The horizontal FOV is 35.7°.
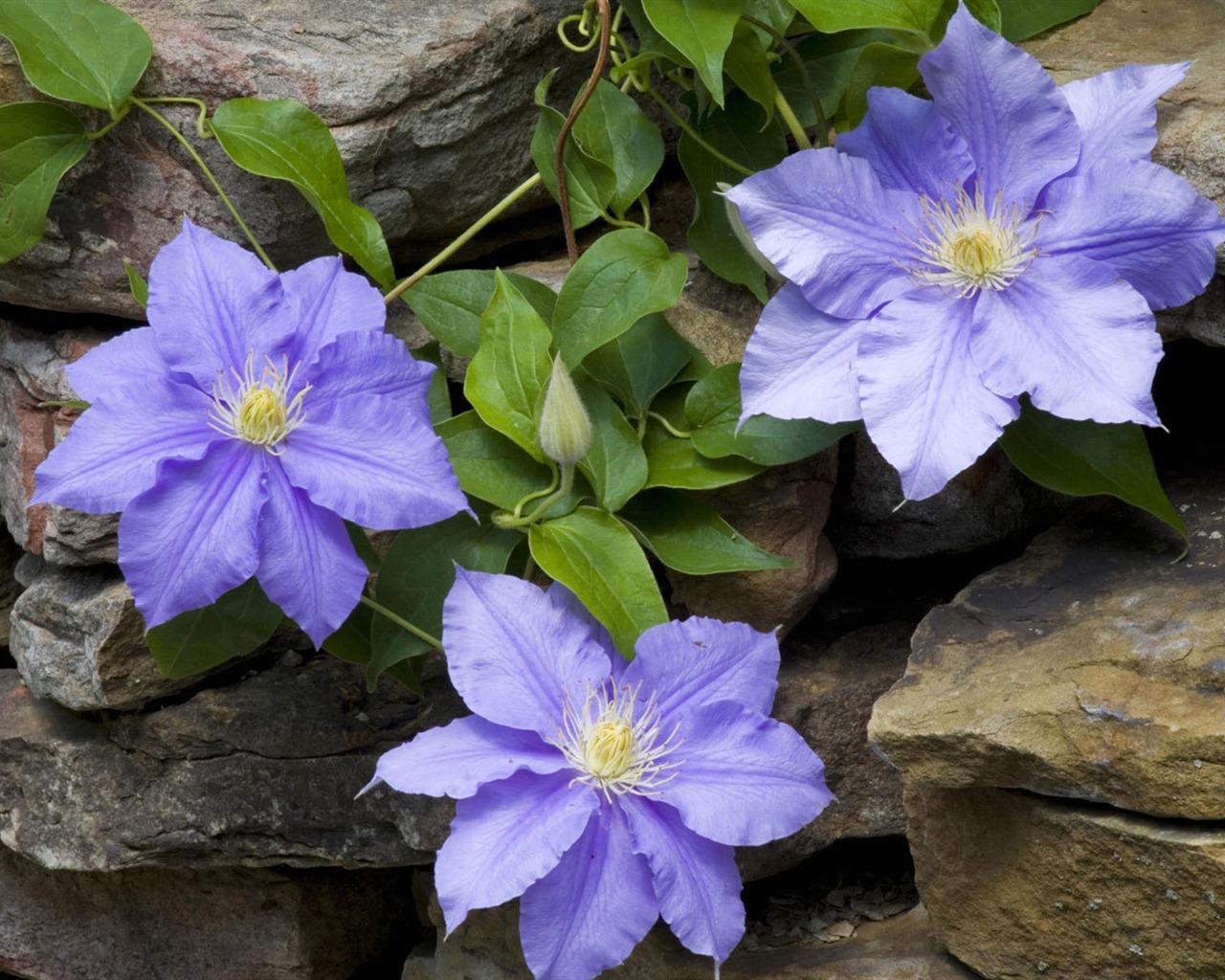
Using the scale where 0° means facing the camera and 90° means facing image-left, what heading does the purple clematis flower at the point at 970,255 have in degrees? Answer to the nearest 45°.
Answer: approximately 0°

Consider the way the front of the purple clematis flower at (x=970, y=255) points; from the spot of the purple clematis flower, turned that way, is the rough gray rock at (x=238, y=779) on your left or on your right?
on your right

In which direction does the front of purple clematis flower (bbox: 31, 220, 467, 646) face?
toward the camera

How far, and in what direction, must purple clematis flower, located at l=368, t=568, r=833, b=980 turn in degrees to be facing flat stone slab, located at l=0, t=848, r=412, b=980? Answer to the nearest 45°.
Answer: approximately 135° to its right

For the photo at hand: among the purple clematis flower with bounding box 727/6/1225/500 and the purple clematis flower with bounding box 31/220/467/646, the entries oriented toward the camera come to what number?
2
